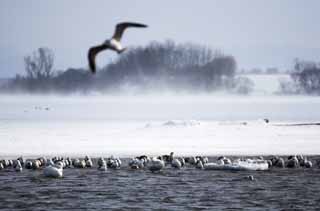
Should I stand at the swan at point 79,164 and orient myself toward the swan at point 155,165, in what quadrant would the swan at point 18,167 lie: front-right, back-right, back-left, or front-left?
back-right

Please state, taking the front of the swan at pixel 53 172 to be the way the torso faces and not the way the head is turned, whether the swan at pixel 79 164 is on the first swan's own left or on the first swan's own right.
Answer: on the first swan's own left
